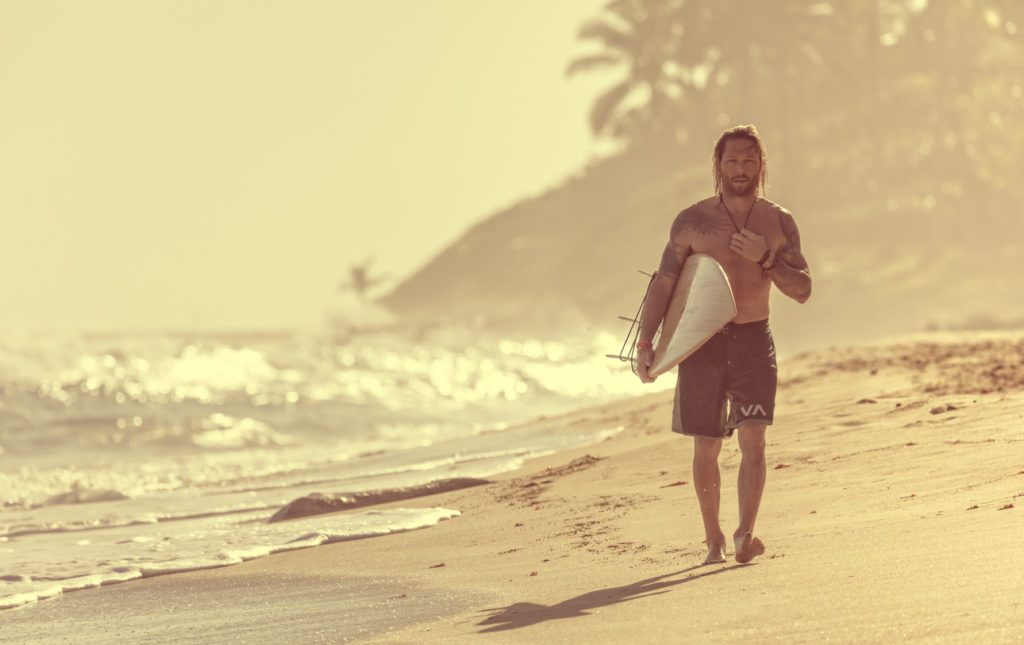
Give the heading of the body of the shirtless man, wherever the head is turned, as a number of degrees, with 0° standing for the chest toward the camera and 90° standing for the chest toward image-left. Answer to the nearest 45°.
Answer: approximately 0°

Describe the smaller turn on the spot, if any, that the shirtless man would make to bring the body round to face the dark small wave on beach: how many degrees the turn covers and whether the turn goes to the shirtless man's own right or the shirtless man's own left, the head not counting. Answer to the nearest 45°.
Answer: approximately 135° to the shirtless man's own right
